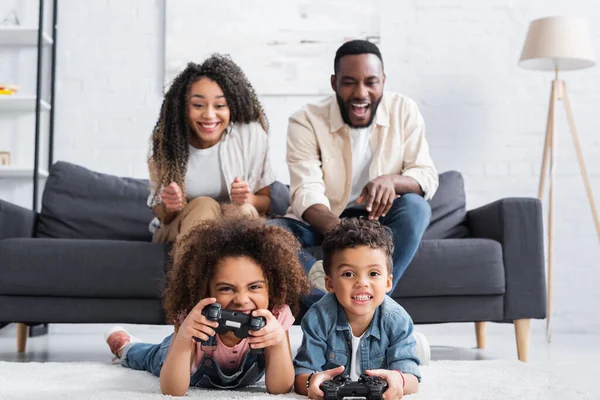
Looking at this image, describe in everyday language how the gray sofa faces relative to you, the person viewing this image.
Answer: facing the viewer

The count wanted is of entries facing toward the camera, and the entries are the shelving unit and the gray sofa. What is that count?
2

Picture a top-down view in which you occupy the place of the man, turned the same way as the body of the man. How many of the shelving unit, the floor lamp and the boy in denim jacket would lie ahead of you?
1

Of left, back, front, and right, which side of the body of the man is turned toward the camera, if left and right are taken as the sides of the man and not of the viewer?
front

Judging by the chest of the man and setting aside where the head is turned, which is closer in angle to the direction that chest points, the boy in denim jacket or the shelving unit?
the boy in denim jacket

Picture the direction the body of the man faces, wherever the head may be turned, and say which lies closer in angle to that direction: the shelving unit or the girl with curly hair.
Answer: the girl with curly hair

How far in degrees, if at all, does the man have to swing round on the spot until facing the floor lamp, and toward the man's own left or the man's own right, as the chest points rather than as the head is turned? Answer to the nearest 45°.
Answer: approximately 135° to the man's own left

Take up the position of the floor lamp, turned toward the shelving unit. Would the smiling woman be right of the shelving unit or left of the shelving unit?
left

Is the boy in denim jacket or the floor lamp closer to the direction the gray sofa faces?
the boy in denim jacket

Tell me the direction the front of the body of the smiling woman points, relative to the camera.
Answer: toward the camera
